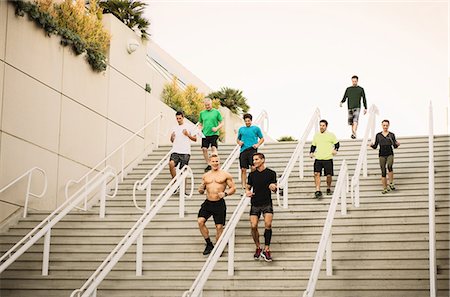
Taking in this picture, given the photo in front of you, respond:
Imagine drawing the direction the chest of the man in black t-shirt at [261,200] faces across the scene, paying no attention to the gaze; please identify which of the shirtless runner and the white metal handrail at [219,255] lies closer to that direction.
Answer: the white metal handrail

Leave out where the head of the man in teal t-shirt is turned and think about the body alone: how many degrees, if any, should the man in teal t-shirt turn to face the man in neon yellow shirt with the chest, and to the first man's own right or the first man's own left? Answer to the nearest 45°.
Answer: approximately 90° to the first man's own left

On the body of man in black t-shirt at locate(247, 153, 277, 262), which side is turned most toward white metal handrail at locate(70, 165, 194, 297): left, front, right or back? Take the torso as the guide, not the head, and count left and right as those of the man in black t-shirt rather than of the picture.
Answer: right

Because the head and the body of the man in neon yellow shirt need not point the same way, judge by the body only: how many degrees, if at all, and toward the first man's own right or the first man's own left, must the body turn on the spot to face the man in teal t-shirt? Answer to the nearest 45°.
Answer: approximately 90° to the first man's own right

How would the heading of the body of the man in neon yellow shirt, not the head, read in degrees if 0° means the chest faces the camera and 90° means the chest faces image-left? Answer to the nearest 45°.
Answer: approximately 0°

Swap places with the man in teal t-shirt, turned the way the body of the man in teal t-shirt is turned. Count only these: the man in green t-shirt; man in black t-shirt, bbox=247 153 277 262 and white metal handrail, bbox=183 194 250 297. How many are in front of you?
2

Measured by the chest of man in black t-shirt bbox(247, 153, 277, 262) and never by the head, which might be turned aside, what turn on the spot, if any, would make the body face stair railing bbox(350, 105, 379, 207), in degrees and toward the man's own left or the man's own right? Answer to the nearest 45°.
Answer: approximately 135° to the man's own left
